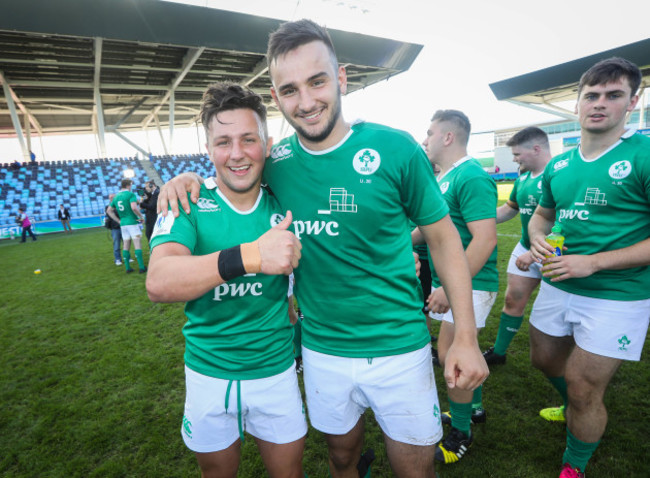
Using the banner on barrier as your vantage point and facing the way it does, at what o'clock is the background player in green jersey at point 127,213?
The background player in green jersey is roughly at 12 o'clock from the banner on barrier.

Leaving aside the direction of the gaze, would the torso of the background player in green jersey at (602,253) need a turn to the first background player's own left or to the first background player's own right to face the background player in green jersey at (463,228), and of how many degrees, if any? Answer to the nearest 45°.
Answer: approximately 45° to the first background player's own right

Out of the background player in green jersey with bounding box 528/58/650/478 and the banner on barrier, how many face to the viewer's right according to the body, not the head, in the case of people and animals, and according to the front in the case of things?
0

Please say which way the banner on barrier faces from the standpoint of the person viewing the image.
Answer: facing the viewer

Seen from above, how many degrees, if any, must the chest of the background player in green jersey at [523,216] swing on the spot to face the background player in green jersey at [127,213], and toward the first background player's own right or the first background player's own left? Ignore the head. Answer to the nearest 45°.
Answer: approximately 45° to the first background player's own right

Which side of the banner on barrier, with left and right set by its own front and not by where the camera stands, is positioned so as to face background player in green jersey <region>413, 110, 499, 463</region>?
front

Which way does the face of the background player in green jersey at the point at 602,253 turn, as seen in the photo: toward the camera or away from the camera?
toward the camera

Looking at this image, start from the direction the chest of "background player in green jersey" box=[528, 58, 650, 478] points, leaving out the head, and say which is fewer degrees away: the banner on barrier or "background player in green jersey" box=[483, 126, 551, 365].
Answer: the banner on barrier

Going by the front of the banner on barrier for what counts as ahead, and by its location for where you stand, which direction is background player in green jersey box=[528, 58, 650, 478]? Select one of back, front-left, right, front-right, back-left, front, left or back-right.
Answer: front

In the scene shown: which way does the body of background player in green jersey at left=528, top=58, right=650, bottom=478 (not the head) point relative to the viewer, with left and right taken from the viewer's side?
facing the viewer and to the left of the viewer

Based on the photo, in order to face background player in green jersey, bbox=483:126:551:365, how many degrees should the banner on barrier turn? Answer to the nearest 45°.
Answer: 0° — it already faces them
